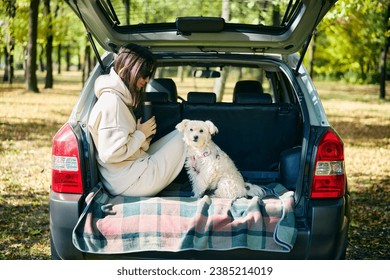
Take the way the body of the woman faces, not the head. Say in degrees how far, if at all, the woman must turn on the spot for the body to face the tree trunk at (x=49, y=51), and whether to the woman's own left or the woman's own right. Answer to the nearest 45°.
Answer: approximately 90° to the woman's own left

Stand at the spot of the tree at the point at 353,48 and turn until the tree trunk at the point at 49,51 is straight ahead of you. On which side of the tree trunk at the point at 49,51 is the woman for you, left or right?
left

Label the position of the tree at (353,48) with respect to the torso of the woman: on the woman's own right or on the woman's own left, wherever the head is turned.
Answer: on the woman's own left

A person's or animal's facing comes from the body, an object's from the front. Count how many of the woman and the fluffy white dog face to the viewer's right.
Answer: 1

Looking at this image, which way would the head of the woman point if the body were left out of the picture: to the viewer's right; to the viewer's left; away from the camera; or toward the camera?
to the viewer's right

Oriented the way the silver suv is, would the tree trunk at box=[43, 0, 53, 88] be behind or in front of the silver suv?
in front

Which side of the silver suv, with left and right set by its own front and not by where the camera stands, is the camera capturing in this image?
back

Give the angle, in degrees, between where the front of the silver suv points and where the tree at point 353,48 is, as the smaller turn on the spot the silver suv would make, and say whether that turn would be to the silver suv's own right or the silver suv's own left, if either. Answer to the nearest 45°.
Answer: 0° — it already faces it

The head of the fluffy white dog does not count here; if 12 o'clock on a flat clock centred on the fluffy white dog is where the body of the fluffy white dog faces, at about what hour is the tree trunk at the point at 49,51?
The tree trunk is roughly at 4 o'clock from the fluffy white dog.

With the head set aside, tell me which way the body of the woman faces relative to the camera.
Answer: to the viewer's right

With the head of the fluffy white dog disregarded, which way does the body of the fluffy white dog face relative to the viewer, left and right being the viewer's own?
facing the viewer and to the left of the viewer

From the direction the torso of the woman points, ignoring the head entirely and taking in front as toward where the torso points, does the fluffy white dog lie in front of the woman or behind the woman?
in front
